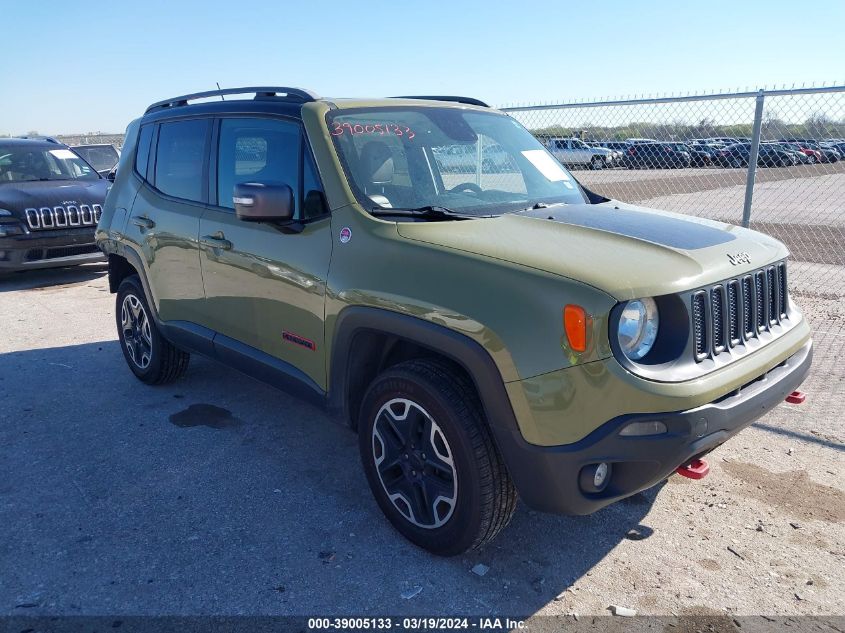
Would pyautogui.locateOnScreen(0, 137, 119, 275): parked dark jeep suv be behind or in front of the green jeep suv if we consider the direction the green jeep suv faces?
behind

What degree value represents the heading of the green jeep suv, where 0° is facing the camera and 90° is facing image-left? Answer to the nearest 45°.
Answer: approximately 315°
